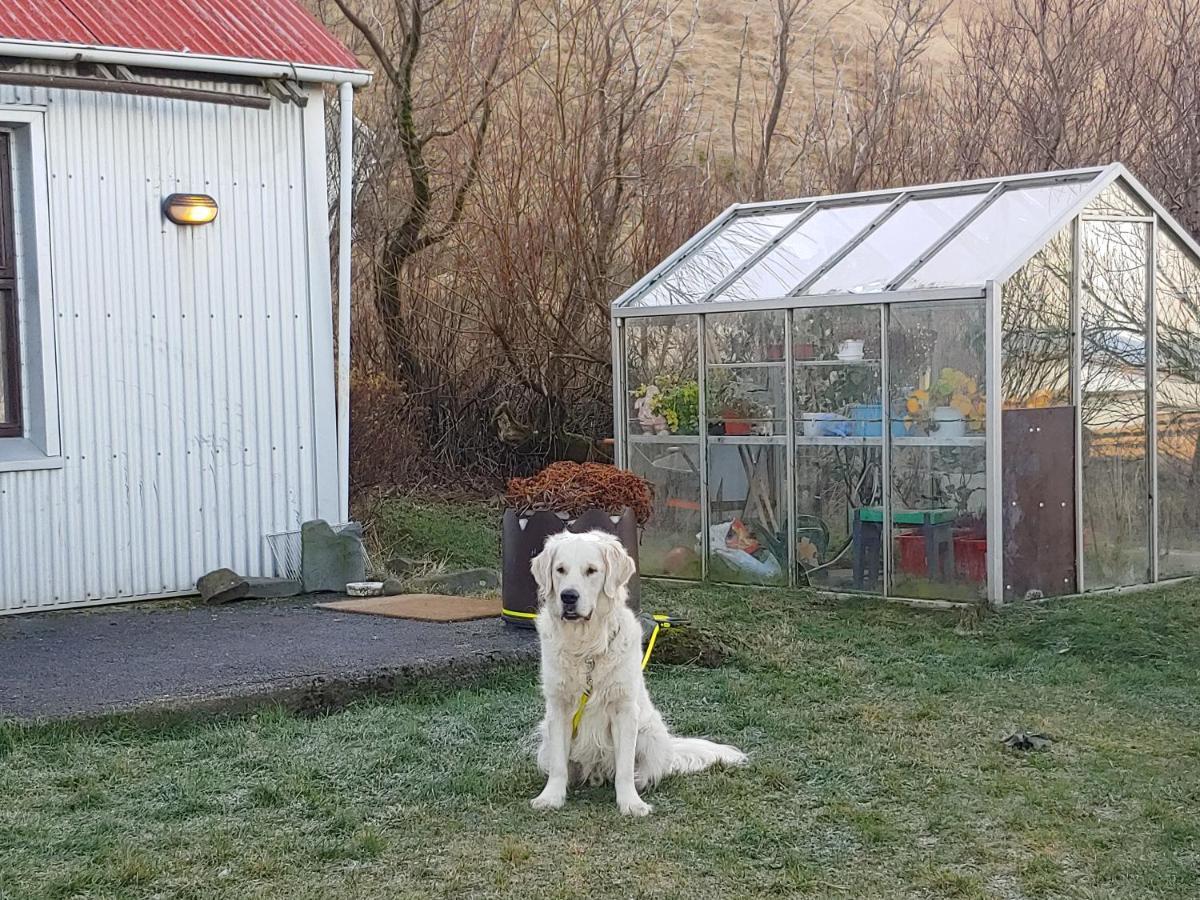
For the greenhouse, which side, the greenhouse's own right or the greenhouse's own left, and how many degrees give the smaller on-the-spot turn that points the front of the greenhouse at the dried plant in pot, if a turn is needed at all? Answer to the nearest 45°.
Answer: approximately 90° to the greenhouse's own right

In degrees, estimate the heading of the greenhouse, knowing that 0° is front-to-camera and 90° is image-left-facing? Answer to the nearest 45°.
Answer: approximately 315°

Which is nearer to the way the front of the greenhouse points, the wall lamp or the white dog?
the white dog

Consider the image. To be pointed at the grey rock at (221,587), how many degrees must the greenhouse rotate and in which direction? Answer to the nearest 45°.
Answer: approximately 90° to its right

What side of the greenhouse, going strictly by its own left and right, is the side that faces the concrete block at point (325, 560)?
right

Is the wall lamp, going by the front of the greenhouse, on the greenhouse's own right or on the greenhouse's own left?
on the greenhouse's own right

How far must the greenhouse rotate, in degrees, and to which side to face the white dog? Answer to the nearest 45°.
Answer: approximately 45° to its right
